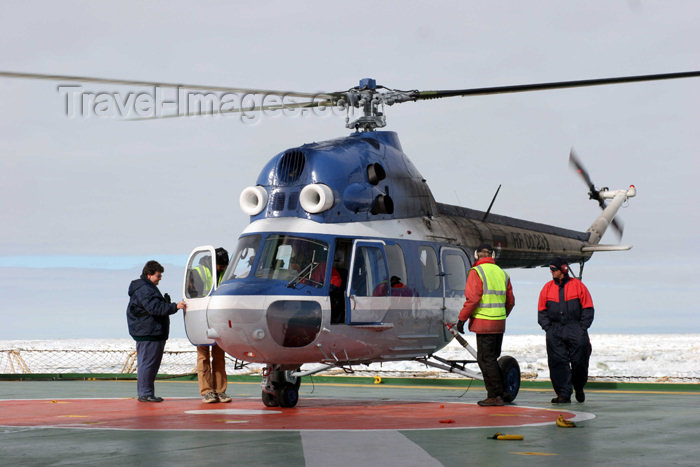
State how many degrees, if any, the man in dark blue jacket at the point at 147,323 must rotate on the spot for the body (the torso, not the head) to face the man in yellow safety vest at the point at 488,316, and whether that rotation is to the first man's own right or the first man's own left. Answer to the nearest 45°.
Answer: approximately 45° to the first man's own right

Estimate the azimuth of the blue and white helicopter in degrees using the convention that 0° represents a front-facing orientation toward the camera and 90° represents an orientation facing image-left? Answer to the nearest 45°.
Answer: approximately 45°

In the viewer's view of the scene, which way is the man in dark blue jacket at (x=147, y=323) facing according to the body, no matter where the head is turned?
to the viewer's right

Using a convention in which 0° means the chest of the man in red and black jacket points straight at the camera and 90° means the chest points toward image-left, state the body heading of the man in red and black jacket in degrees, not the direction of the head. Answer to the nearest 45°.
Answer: approximately 0°

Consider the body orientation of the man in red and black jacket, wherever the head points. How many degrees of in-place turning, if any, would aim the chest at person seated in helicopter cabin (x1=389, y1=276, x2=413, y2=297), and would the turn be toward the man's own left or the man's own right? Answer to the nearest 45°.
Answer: approximately 45° to the man's own right

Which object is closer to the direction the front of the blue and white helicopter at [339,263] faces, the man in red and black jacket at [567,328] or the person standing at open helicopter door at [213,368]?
the person standing at open helicopter door

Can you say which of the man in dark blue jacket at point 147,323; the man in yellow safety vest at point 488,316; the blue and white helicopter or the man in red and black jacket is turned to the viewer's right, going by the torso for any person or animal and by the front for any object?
the man in dark blue jacket

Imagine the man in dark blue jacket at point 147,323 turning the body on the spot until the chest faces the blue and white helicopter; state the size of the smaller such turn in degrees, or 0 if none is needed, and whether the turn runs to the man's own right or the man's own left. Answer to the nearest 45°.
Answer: approximately 45° to the man's own right
